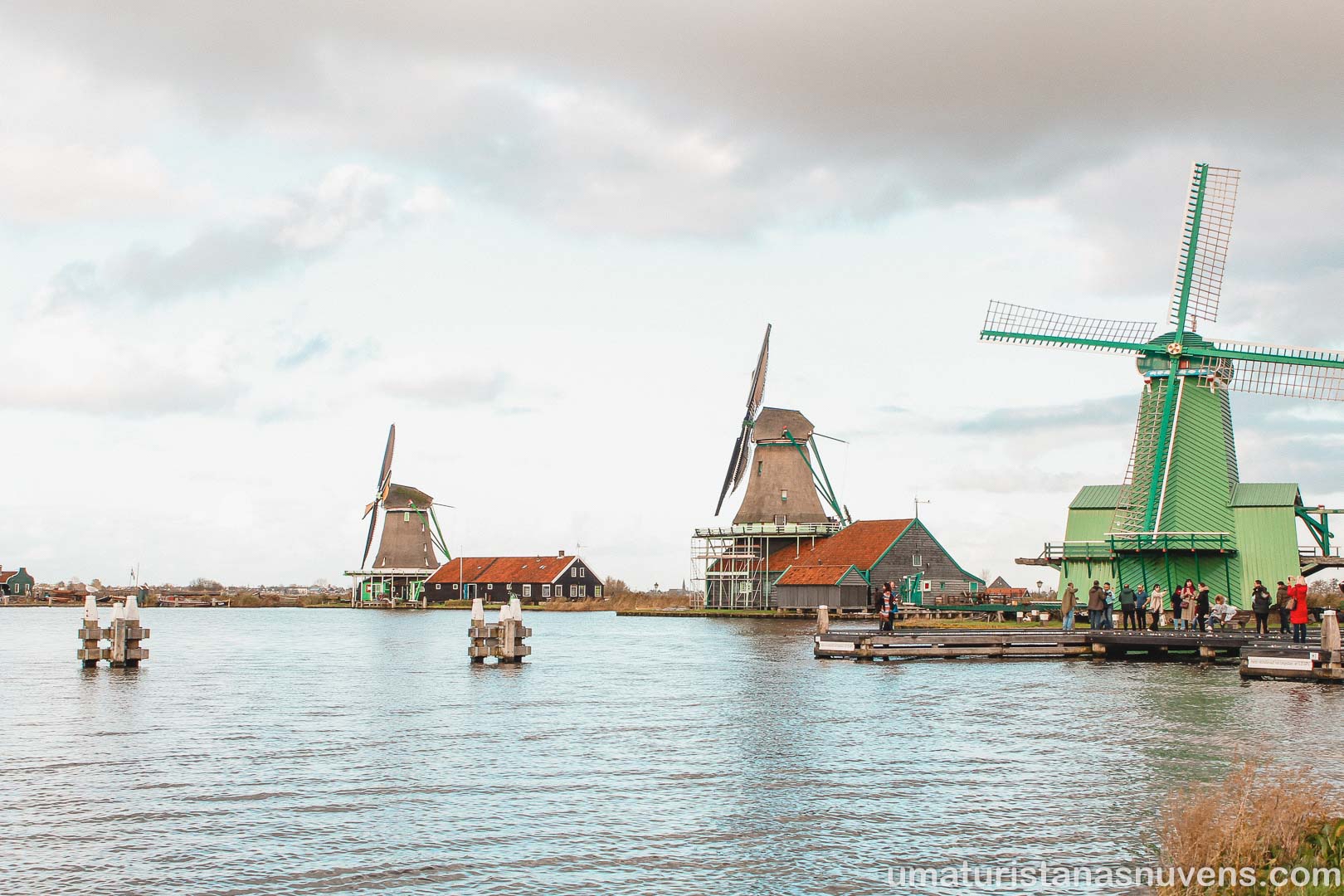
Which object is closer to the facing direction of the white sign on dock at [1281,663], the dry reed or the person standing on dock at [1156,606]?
the dry reed

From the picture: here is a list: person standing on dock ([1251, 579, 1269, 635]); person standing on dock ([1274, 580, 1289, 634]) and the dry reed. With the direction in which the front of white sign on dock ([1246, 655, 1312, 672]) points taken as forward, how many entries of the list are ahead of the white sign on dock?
1

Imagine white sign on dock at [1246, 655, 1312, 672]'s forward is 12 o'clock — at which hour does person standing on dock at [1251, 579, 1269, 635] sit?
The person standing on dock is roughly at 6 o'clock from the white sign on dock.

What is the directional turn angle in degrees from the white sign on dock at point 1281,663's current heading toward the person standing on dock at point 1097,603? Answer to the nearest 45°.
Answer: approximately 135° to its right

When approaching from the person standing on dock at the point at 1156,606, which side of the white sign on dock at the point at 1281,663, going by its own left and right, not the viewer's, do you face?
back

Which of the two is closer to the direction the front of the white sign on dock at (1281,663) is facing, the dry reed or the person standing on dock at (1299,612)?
the dry reed

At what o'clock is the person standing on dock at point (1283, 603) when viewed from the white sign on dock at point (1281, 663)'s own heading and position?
The person standing on dock is roughly at 6 o'clock from the white sign on dock.

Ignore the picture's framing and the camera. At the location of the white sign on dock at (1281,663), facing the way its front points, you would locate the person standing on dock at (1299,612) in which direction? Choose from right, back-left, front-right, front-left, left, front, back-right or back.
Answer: back

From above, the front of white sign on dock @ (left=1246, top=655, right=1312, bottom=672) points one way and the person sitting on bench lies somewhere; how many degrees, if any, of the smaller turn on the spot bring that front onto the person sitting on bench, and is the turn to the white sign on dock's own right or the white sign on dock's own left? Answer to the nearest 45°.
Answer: approximately 180°

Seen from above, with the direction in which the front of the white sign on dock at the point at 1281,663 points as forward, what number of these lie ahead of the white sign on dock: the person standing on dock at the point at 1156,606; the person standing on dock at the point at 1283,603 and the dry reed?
1

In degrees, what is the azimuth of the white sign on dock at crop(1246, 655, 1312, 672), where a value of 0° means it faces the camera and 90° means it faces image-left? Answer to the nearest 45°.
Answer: approximately 0°

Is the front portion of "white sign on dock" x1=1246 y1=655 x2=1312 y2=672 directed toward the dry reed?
yes
